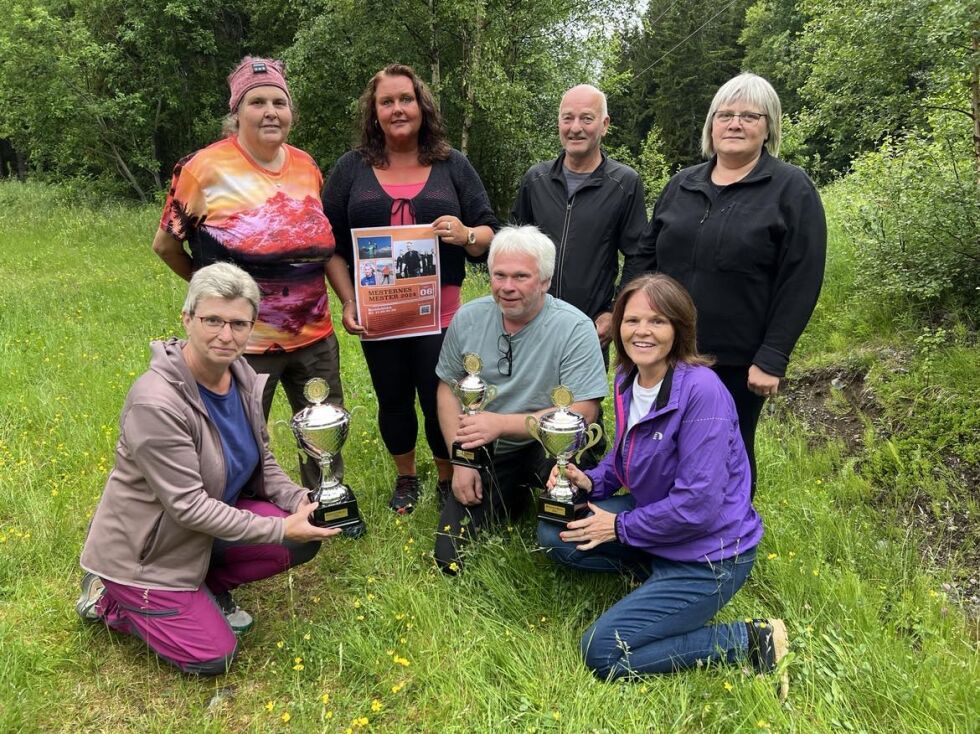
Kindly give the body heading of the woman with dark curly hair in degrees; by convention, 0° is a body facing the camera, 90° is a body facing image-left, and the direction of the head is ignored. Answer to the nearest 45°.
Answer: approximately 0°

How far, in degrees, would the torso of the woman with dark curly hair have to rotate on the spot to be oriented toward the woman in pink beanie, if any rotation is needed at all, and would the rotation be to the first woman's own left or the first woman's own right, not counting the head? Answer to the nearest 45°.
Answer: approximately 45° to the first woman's own right

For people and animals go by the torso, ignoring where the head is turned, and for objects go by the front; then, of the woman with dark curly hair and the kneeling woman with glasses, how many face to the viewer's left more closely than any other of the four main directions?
0

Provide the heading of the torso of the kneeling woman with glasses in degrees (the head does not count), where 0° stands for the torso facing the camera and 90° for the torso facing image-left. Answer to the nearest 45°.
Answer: approximately 315°

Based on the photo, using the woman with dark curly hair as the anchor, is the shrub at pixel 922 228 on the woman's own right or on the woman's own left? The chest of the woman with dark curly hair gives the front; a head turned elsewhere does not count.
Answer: on the woman's own left

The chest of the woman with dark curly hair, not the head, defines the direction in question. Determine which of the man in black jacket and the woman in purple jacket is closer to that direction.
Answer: the woman in purple jacket

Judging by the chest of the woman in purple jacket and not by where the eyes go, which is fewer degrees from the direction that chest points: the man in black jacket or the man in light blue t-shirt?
the man in light blue t-shirt

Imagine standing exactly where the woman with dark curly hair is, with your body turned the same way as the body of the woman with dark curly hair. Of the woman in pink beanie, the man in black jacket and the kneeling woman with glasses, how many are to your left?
1

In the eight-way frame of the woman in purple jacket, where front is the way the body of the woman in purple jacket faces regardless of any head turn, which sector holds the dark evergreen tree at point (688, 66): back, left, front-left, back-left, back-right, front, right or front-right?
back-right

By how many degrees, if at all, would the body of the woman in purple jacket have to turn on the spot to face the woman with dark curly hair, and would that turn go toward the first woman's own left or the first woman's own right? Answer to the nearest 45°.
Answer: approximately 90° to the first woman's own right
